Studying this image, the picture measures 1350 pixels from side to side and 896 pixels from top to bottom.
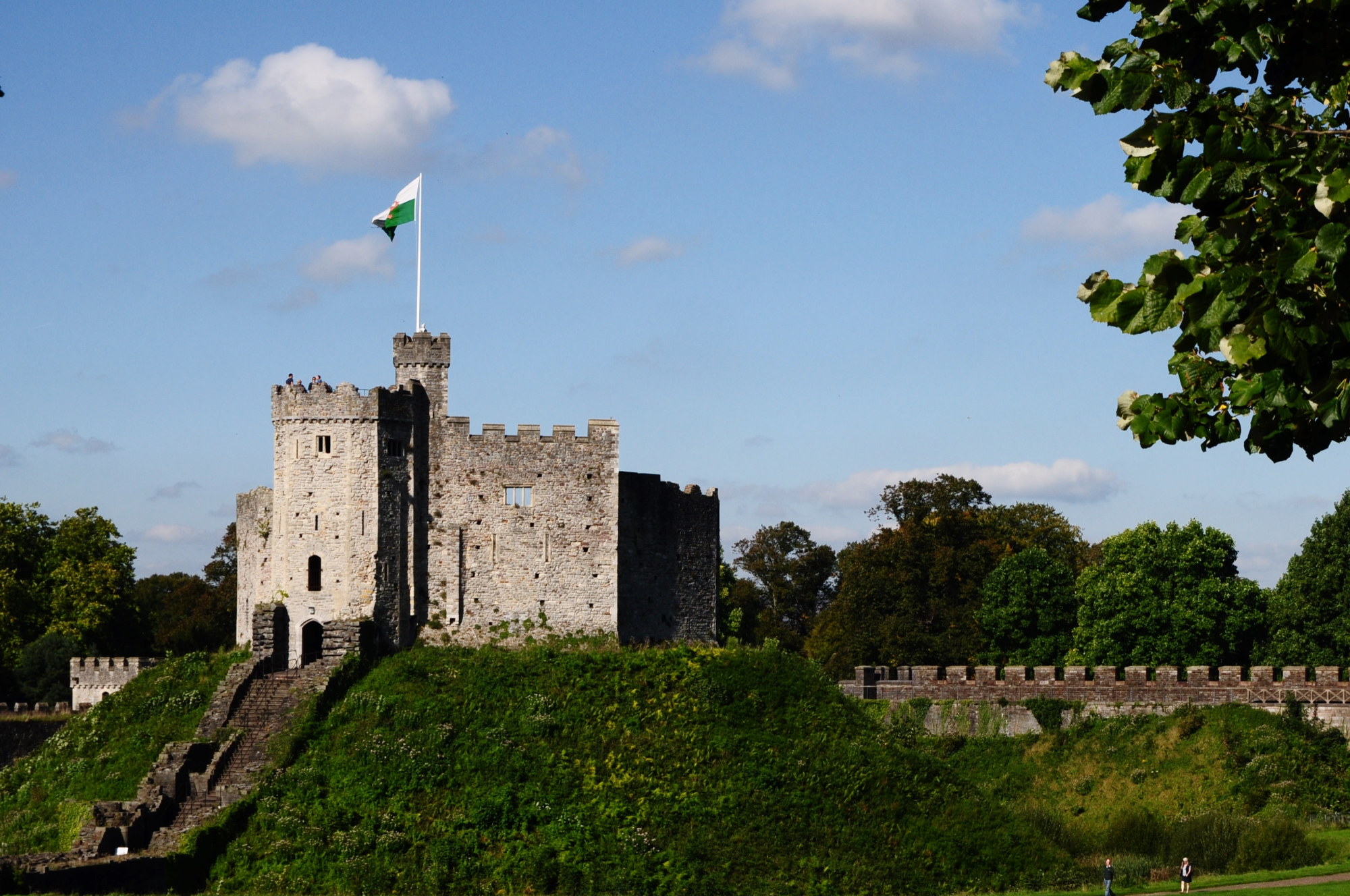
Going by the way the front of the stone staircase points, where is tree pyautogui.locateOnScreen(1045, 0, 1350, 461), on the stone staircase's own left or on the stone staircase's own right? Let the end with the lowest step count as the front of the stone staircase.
on the stone staircase's own left

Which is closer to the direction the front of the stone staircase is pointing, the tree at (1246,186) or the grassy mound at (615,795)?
the tree

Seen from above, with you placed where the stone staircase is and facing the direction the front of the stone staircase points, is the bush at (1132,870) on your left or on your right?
on your left

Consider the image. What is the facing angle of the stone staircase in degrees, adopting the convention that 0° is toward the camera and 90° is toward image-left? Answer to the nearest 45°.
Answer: approximately 45°

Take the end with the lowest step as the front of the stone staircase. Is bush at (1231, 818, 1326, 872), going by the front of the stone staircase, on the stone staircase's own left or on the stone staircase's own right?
on the stone staircase's own left

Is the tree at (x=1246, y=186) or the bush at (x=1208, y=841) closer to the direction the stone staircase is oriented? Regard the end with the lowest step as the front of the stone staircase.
the tree

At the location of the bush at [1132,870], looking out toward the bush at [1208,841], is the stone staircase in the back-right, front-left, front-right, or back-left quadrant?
back-left

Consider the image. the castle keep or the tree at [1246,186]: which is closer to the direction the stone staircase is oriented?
the tree

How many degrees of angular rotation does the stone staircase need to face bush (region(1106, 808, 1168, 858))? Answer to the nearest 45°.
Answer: approximately 135° to its left

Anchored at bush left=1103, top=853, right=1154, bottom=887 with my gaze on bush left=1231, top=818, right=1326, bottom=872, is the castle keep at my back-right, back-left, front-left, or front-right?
back-left
